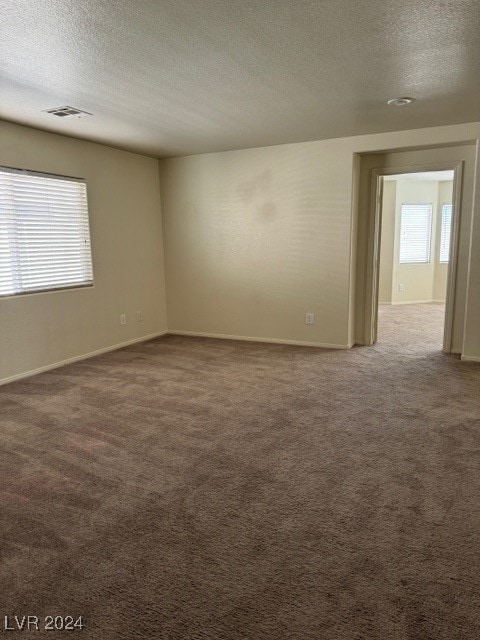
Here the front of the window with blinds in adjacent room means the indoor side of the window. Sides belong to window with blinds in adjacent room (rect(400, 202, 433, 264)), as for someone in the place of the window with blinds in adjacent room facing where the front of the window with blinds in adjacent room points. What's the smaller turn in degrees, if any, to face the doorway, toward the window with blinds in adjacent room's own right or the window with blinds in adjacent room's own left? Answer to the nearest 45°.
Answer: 0° — it already faces it

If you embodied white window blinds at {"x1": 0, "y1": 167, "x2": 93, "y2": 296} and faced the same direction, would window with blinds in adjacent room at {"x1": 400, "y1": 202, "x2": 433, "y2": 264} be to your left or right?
on your left

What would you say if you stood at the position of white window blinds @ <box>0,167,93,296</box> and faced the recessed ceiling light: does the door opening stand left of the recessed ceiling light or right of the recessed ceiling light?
left

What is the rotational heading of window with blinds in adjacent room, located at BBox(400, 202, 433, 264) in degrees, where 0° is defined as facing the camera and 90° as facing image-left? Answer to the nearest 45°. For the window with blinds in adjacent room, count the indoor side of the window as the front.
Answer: approximately 0°

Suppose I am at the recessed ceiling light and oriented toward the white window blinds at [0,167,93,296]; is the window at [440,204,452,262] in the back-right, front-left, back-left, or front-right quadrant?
back-right

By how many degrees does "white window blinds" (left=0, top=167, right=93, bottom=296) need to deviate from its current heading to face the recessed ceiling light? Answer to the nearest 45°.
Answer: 0° — it already faces it

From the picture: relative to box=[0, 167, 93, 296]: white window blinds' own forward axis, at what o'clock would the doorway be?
The doorway is roughly at 11 o'clock from the white window blinds.

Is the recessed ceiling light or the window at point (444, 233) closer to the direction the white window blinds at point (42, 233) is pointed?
the recessed ceiling light

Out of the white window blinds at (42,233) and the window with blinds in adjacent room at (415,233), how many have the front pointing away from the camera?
0

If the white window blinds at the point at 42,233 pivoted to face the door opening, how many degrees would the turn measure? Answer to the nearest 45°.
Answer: approximately 45° to its left

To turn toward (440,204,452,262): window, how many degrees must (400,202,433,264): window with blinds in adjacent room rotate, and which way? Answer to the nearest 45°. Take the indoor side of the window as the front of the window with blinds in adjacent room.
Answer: approximately 90° to its left

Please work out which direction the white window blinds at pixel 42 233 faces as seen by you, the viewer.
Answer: facing the viewer and to the right of the viewer

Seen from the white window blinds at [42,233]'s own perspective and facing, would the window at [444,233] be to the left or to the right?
on its left

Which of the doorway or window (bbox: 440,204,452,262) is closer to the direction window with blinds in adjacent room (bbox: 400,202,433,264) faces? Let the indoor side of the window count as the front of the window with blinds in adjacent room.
the doorway

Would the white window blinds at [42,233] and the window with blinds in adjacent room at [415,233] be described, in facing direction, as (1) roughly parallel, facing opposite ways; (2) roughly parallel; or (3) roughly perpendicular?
roughly perpendicular
